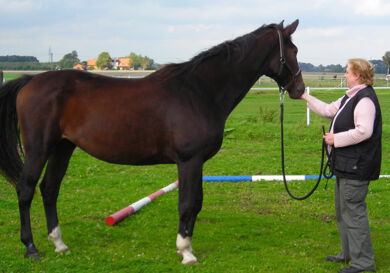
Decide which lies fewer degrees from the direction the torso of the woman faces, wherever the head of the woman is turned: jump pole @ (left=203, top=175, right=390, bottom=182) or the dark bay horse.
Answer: the dark bay horse

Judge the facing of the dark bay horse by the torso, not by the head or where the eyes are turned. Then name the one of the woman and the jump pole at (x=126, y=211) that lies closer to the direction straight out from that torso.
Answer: the woman

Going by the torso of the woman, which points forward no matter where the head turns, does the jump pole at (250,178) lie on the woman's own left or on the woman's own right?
on the woman's own right

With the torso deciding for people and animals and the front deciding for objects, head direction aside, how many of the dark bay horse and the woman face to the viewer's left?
1

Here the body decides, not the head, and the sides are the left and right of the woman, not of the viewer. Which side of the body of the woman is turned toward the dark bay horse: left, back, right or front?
front

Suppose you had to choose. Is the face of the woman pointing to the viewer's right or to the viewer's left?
to the viewer's left

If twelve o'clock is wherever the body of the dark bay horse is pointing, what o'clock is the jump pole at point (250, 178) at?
The jump pole is roughly at 10 o'clock from the dark bay horse.

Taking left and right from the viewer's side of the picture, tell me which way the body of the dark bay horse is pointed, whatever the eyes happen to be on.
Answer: facing to the right of the viewer

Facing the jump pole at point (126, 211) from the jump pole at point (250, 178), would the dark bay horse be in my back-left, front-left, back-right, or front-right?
front-left

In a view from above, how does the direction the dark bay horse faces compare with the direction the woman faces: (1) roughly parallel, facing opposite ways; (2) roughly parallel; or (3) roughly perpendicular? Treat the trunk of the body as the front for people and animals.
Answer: roughly parallel, facing opposite ways

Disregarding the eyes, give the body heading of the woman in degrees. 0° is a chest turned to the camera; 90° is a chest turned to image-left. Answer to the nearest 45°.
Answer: approximately 90°

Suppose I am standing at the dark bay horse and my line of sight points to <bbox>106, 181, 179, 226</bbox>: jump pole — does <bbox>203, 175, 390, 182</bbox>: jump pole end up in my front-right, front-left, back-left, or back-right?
front-right

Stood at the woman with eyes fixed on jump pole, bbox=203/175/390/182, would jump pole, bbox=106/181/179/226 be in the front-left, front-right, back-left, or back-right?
front-left
